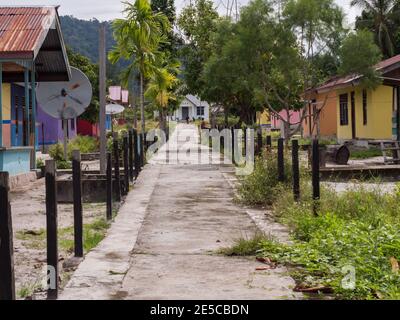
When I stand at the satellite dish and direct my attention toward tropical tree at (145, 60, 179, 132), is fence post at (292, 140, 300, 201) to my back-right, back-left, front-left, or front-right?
back-right

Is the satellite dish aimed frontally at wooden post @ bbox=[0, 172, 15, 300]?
yes

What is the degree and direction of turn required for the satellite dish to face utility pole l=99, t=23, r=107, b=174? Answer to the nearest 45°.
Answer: approximately 90° to its left

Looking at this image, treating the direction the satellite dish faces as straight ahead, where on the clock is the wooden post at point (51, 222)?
The wooden post is roughly at 12 o'clock from the satellite dish.

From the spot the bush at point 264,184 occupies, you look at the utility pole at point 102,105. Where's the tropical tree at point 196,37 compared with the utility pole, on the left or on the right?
right

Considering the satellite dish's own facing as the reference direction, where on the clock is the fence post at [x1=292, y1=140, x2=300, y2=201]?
The fence post is roughly at 11 o'clock from the satellite dish.

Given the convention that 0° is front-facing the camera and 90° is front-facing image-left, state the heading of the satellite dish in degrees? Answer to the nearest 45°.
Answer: approximately 0°

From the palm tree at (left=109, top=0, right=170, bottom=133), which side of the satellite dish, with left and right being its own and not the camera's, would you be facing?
back

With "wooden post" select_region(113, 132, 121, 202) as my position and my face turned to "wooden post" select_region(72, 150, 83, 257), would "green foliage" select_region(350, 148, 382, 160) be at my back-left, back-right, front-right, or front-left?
back-left

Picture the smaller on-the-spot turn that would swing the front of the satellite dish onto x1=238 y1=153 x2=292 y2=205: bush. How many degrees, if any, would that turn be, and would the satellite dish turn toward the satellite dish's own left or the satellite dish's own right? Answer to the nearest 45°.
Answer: approximately 45° to the satellite dish's own left

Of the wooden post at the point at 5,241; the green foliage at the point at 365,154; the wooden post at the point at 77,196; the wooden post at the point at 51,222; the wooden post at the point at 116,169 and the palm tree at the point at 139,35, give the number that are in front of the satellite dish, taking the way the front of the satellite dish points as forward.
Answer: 4

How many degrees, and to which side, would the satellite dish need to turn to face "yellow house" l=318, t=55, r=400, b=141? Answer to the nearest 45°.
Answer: approximately 135° to its left
